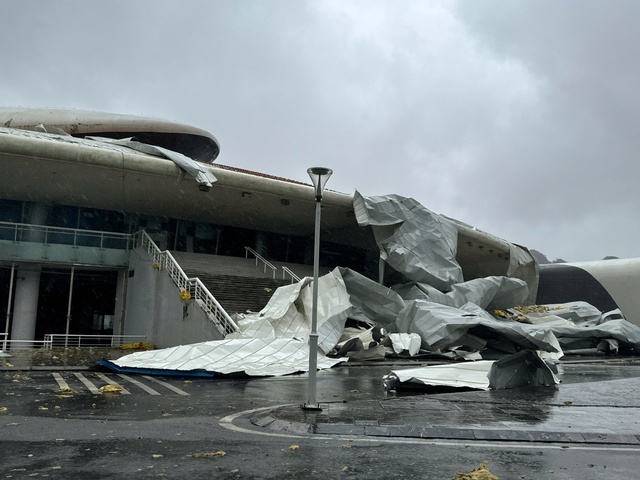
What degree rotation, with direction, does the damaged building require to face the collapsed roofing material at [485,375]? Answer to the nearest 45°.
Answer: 0° — it already faces it

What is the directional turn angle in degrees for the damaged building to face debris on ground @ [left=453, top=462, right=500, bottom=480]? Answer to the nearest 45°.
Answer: approximately 45° to its right

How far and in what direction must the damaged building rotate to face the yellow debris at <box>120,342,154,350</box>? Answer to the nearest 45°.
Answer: approximately 90° to its right

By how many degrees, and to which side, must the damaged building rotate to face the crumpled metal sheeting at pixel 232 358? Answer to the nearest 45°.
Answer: approximately 45° to its right

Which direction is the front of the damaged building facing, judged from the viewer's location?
facing the viewer and to the right of the viewer

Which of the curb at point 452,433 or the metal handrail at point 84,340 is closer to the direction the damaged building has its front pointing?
the curb

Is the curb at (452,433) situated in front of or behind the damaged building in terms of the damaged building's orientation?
in front

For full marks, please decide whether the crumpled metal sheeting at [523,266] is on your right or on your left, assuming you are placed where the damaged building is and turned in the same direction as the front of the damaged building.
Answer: on your left

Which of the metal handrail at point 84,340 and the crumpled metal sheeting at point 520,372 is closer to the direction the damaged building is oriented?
the crumpled metal sheeting

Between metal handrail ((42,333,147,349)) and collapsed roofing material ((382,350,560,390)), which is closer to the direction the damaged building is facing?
the collapsed roofing material

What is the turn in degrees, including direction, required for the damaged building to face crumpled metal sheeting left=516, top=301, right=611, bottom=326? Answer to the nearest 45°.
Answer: approximately 45° to its left
